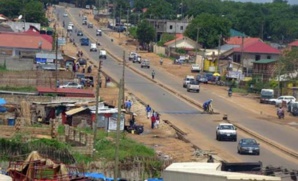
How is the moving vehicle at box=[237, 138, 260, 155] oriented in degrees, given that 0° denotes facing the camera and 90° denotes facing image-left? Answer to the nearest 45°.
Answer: approximately 0°

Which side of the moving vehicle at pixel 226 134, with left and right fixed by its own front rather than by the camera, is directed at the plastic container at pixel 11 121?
right

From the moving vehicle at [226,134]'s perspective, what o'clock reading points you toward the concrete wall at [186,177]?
The concrete wall is roughly at 12 o'clock from the moving vehicle.

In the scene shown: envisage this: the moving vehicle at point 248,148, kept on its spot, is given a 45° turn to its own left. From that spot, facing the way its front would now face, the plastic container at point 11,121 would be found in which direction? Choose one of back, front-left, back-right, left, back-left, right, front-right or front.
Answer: back-right

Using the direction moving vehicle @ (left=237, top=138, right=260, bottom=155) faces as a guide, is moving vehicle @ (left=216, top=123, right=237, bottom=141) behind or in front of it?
behind

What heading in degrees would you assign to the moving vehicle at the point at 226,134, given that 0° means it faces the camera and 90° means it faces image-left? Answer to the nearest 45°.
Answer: approximately 0°

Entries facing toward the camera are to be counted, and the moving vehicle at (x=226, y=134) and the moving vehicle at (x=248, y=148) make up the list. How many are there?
2
